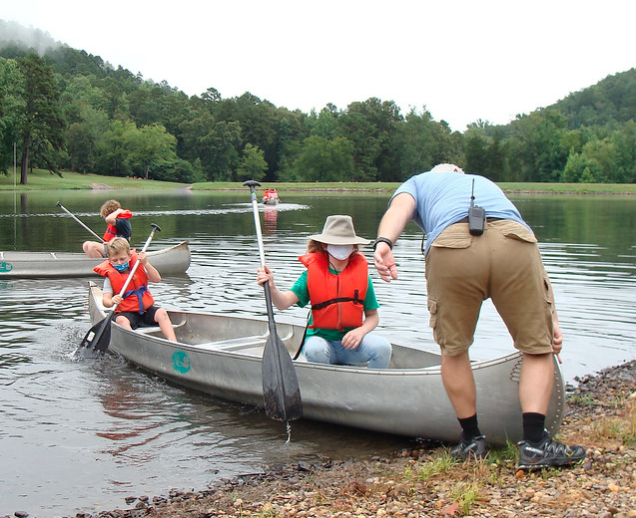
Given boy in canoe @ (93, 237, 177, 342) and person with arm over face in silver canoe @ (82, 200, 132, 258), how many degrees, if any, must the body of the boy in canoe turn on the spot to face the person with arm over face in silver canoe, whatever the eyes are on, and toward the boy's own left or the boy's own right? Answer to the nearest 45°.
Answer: approximately 180°

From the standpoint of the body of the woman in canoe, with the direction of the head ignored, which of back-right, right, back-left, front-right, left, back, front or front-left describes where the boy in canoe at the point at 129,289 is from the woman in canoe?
back-right
